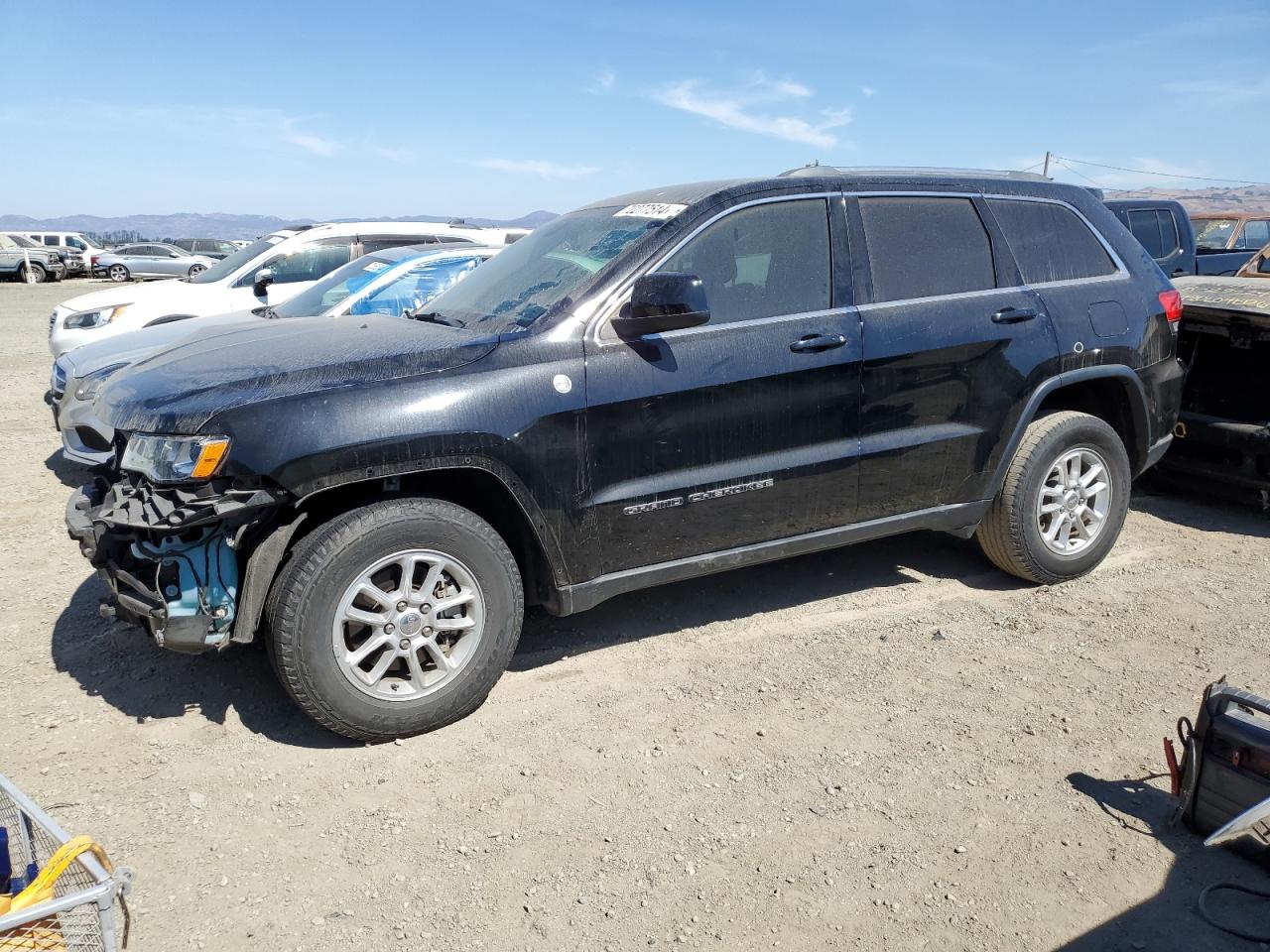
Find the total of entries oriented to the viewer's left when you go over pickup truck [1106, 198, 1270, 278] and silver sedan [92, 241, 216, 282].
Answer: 1

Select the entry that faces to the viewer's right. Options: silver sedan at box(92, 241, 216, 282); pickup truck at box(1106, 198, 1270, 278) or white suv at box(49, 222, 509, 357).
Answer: the silver sedan

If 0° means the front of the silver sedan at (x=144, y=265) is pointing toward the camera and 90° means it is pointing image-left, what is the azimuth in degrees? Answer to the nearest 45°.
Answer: approximately 270°

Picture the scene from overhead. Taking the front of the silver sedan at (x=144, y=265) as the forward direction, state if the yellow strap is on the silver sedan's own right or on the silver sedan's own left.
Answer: on the silver sedan's own right

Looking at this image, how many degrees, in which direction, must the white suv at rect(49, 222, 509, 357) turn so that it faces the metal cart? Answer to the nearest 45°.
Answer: approximately 45° to its left

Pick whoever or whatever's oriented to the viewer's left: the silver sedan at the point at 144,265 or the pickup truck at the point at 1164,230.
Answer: the pickup truck

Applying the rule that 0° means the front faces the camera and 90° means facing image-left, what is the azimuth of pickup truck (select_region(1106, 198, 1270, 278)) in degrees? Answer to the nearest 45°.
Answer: approximately 90°

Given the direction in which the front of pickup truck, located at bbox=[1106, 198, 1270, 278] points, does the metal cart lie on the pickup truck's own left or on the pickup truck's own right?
on the pickup truck's own left

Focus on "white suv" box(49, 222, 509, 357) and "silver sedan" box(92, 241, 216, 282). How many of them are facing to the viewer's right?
1

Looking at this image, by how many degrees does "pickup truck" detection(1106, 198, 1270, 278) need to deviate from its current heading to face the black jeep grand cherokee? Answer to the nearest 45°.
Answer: approximately 90° to its left

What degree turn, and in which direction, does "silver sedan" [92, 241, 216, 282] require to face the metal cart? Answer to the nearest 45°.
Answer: approximately 90° to its right
